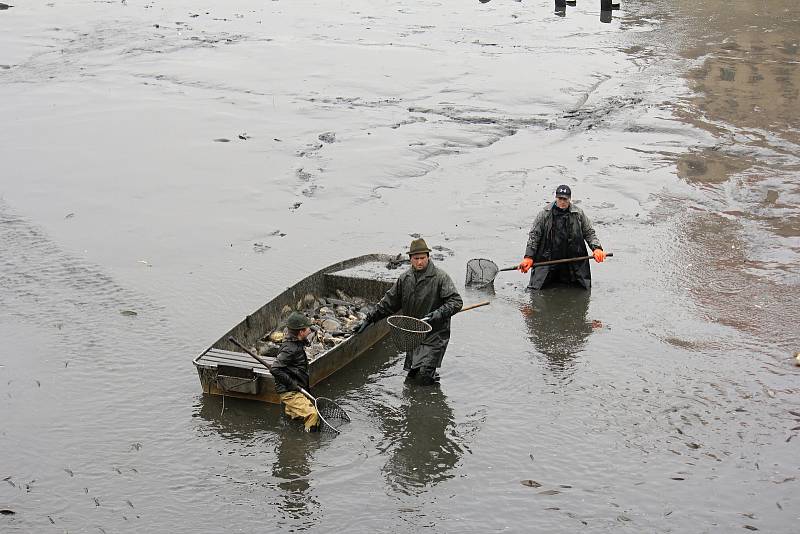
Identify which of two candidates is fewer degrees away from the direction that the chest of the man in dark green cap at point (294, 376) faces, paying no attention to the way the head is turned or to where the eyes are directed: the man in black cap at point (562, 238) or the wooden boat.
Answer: the man in black cap

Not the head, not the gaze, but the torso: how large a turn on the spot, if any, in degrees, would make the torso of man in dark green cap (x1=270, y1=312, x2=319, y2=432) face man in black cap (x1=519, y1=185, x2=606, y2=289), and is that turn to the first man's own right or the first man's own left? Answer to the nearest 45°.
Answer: approximately 45° to the first man's own left

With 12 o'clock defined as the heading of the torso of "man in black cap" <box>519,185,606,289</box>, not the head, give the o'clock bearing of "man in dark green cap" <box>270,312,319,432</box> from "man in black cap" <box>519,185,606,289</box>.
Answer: "man in dark green cap" <box>270,312,319,432</box> is roughly at 1 o'clock from "man in black cap" <box>519,185,606,289</box>.

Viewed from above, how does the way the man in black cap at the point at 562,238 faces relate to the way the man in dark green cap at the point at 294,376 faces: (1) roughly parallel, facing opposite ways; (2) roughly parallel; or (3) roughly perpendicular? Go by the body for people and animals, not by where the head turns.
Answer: roughly perpendicular

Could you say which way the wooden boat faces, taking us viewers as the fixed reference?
facing away from the viewer and to the right of the viewer

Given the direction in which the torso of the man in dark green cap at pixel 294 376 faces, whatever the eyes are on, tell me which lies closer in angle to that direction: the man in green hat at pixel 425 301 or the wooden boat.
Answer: the man in green hat

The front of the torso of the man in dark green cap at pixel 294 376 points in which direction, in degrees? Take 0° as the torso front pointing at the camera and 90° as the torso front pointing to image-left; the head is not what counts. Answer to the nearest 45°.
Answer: approximately 270°

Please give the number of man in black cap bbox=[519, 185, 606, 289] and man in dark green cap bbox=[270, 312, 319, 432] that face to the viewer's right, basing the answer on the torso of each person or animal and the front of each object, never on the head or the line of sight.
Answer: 1

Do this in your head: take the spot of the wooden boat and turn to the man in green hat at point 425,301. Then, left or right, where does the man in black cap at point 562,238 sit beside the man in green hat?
left
